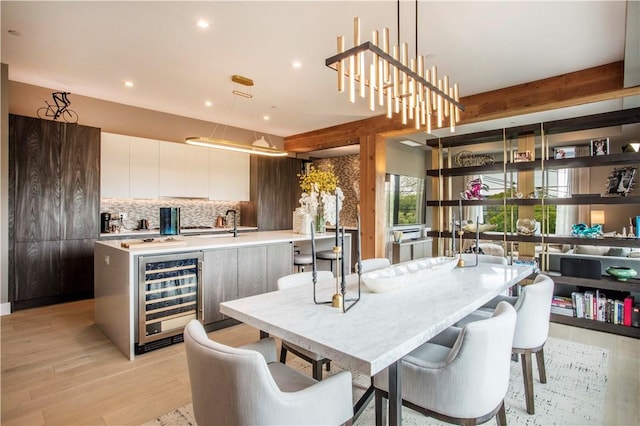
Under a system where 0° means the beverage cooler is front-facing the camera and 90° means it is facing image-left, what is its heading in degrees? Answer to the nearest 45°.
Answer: approximately 315°

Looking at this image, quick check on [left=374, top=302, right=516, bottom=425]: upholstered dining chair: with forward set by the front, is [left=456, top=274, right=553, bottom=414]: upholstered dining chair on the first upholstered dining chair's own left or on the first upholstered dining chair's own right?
on the first upholstered dining chair's own right

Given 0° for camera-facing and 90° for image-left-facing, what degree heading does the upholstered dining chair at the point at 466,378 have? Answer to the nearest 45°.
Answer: approximately 135°

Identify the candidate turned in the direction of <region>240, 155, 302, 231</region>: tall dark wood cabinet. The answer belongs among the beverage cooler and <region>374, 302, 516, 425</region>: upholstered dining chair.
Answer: the upholstered dining chair

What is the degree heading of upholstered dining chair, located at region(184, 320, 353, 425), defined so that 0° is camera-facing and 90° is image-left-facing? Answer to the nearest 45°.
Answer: approximately 225°
